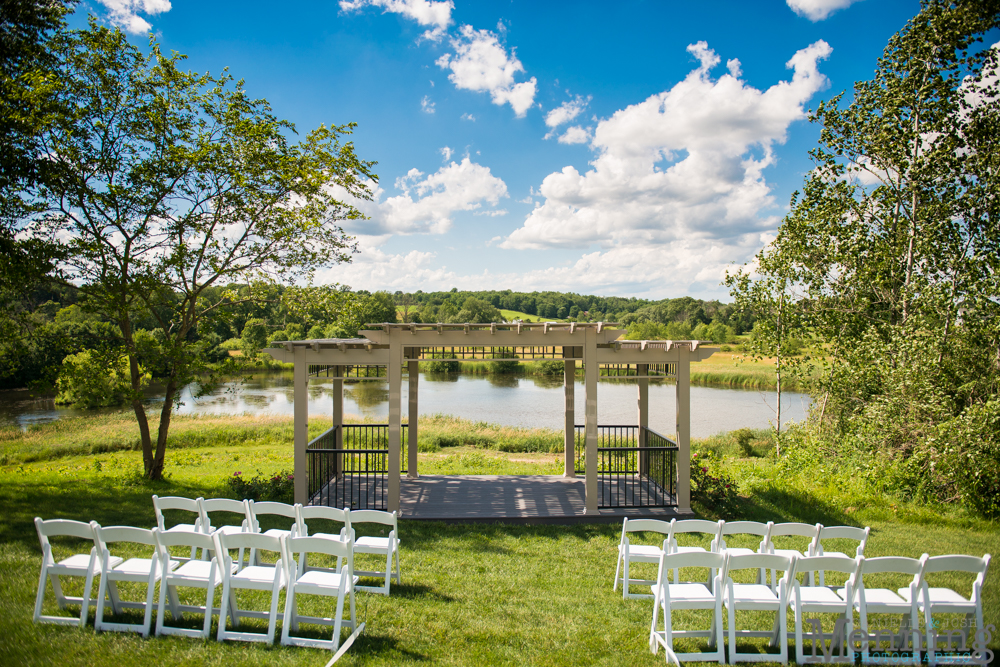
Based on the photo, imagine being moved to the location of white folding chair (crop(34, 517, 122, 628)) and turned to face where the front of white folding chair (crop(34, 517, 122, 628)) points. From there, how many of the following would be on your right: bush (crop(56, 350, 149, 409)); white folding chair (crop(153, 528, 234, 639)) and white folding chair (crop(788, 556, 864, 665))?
2

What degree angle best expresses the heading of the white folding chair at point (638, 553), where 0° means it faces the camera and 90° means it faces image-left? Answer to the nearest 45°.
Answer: approximately 180°

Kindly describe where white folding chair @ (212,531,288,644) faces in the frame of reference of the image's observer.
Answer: facing away from the viewer and to the right of the viewer

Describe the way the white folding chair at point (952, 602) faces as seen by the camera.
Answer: facing away from the viewer and to the left of the viewer

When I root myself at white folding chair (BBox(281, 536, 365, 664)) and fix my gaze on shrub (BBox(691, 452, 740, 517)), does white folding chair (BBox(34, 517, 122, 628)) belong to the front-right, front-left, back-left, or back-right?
back-left

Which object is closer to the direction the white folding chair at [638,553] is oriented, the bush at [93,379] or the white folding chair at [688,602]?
the bush

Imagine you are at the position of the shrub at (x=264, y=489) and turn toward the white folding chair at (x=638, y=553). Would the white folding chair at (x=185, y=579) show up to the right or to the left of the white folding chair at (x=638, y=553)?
right

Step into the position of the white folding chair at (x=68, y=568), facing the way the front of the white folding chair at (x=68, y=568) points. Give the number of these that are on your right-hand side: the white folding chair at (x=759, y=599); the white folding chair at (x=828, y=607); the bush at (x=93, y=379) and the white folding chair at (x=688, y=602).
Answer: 3

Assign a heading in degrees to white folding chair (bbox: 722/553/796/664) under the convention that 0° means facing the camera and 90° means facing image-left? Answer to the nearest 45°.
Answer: approximately 180°

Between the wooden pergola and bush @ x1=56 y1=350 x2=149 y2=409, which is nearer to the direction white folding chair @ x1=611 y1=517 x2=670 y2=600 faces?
the wooden pergola

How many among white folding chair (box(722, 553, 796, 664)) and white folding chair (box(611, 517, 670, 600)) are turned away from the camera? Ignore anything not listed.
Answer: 2
